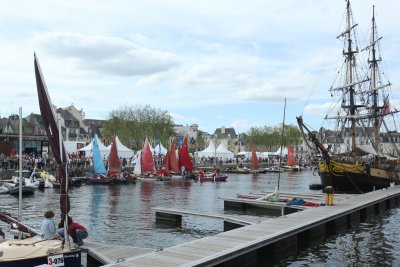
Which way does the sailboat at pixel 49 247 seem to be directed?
to the viewer's right
